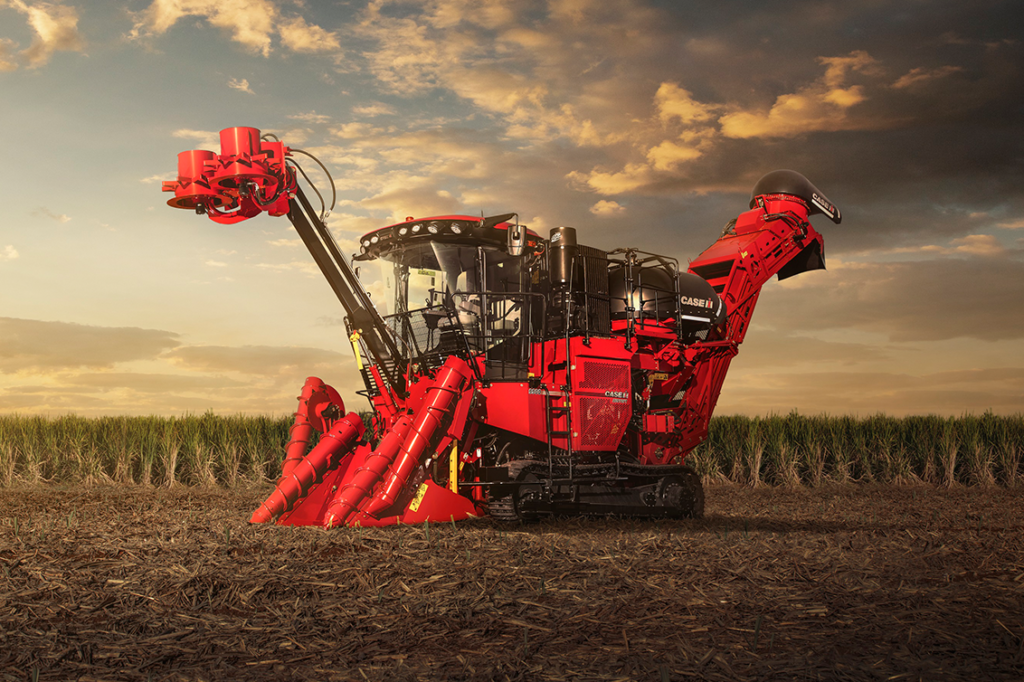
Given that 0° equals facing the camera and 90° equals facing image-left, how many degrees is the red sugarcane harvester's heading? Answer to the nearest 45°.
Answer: approximately 45°
